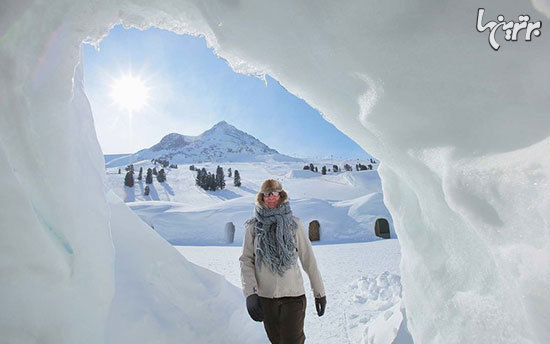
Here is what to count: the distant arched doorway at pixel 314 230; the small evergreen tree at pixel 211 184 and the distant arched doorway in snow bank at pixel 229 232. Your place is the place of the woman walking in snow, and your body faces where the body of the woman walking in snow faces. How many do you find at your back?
3

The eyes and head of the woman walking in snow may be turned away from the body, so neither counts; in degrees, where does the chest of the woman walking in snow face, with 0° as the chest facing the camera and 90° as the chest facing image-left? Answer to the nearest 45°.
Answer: approximately 0°

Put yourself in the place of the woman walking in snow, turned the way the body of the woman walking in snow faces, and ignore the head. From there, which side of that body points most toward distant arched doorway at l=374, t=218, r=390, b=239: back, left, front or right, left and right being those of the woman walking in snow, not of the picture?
back

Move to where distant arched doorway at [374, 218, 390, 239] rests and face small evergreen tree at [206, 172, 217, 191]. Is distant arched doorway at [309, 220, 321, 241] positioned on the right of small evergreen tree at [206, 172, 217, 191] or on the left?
left

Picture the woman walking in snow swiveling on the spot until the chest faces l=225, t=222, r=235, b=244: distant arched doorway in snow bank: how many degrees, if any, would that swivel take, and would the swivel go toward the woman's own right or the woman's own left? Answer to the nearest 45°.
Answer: approximately 180°

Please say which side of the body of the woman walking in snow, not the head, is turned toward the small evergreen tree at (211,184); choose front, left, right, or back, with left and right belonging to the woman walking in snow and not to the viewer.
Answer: back

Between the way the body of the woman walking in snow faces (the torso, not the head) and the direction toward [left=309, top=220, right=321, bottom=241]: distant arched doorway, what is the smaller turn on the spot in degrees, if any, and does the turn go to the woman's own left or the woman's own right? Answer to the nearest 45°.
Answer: approximately 180°
